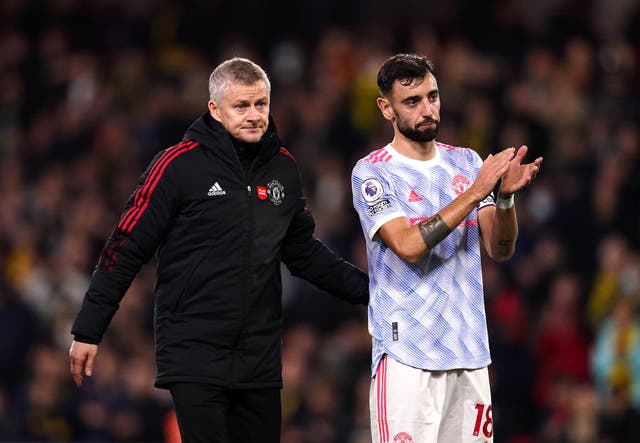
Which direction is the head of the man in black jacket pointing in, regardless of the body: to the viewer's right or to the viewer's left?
to the viewer's right

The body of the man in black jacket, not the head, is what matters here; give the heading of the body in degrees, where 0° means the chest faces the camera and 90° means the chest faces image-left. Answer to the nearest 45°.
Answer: approximately 315°
